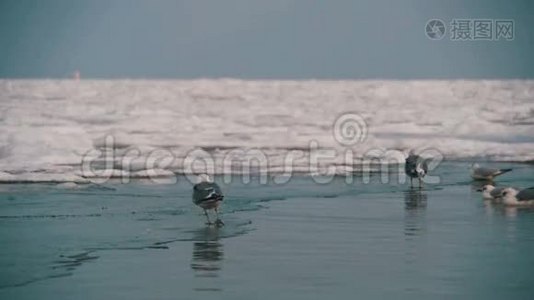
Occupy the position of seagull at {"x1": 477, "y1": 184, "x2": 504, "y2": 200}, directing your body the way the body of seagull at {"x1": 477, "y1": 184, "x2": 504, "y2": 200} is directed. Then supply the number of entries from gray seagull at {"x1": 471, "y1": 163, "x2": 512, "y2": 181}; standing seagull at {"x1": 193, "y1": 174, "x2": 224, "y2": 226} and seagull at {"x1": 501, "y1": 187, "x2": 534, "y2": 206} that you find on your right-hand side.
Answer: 1

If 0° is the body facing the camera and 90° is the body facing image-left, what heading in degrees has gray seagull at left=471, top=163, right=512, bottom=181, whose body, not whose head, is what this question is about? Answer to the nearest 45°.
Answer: approximately 90°

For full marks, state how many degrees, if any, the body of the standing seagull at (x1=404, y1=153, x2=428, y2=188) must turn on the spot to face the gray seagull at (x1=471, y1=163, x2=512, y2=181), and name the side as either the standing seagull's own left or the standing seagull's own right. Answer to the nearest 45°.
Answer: approximately 45° to the standing seagull's own right

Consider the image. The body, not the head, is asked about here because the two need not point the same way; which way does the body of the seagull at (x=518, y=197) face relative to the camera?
to the viewer's left

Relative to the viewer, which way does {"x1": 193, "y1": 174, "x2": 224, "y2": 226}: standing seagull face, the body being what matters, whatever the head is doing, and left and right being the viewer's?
facing away from the viewer and to the left of the viewer

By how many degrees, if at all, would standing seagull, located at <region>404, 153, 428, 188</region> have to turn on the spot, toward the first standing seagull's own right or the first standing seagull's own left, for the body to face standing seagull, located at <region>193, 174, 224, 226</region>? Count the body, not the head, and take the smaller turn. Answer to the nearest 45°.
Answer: approximately 135° to the first standing seagull's own left

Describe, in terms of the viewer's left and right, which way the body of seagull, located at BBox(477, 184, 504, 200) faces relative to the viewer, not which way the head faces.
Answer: facing to the left of the viewer

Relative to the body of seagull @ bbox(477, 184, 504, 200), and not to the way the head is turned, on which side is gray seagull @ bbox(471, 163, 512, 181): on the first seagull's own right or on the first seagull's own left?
on the first seagull's own right

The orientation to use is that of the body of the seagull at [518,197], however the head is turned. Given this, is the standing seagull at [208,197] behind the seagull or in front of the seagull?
in front
